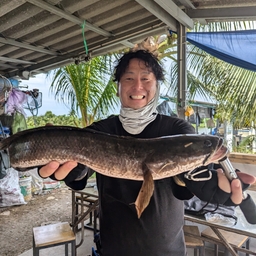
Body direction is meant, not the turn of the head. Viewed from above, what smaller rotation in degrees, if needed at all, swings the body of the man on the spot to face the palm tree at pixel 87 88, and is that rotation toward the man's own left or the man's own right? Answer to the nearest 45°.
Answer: approximately 180°

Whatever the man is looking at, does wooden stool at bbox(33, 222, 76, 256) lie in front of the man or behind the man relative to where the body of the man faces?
behind

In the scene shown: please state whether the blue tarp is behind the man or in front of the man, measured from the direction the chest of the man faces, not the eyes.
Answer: behind

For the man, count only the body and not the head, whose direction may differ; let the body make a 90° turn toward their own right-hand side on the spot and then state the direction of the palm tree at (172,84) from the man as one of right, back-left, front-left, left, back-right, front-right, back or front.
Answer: right

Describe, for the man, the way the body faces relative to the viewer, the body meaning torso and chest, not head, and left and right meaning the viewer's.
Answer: facing the viewer

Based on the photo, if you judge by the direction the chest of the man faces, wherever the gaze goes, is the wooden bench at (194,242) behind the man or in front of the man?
behind

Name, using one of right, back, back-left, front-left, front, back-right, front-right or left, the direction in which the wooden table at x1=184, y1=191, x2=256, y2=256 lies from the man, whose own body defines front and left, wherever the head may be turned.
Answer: back-left
